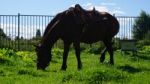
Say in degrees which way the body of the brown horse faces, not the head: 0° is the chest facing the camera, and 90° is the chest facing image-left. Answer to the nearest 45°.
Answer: approximately 45°

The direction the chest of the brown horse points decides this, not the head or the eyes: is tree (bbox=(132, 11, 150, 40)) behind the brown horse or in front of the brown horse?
behind
